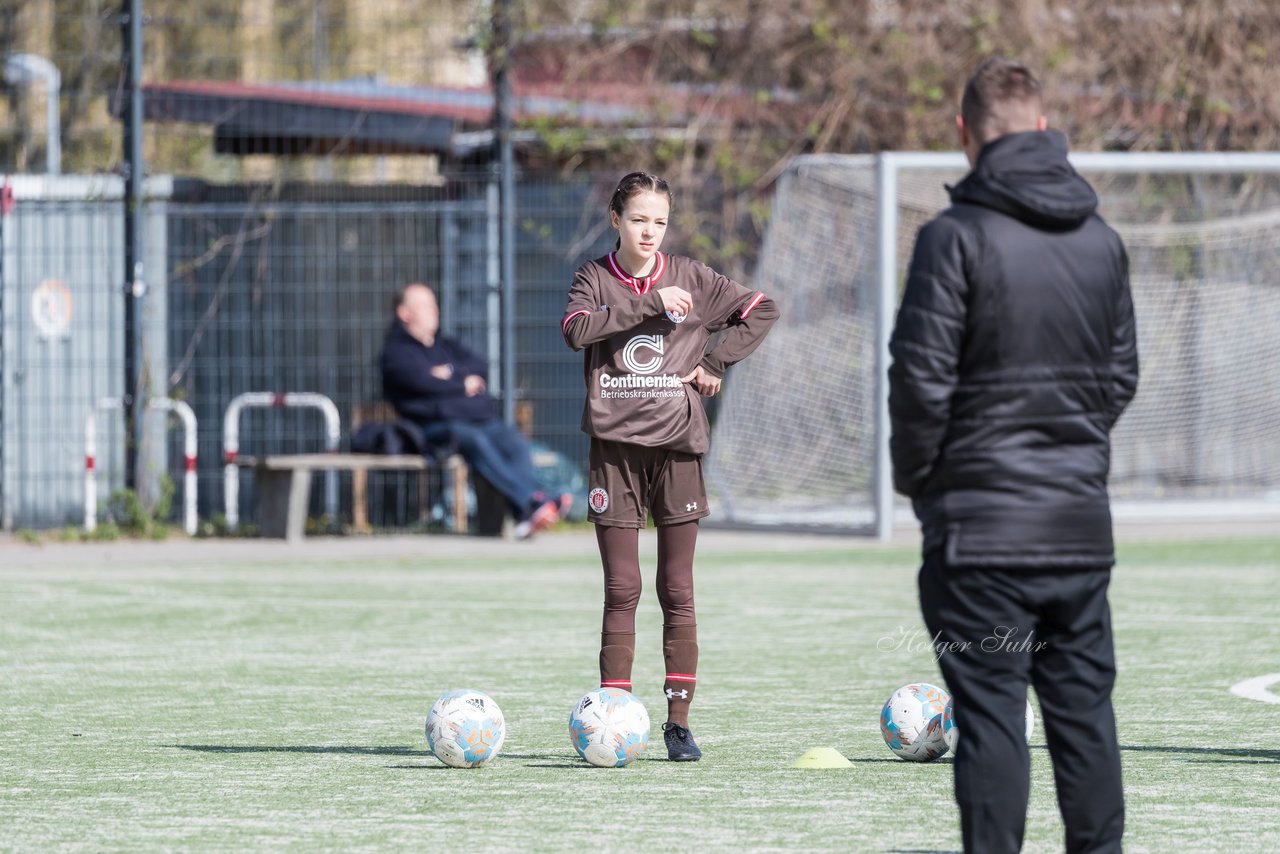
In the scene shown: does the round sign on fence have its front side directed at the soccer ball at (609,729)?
yes

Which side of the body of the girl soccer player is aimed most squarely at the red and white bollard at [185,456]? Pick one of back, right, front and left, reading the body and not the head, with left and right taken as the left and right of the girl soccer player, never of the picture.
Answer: back

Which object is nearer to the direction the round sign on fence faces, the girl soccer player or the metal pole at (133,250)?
the girl soccer player

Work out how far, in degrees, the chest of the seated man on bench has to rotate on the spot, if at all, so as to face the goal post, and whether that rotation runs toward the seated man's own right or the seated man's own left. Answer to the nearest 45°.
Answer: approximately 45° to the seated man's own left

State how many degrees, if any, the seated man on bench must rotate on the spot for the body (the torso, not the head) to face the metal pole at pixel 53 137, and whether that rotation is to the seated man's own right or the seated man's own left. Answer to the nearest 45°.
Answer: approximately 180°

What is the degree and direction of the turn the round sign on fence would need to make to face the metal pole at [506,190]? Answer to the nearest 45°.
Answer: approximately 90° to its left

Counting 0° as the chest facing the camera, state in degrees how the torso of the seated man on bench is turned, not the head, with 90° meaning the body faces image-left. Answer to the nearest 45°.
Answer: approximately 315°

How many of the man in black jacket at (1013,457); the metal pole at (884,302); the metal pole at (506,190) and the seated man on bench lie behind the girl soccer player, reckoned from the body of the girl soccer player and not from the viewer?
3

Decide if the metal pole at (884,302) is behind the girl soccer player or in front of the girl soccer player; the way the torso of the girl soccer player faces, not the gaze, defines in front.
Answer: behind

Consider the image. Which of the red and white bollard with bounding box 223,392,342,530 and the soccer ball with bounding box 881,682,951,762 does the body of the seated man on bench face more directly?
the soccer ball

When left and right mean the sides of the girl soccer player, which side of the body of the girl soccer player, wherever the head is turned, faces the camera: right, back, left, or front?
front

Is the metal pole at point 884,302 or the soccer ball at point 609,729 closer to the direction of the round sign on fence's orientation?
the soccer ball

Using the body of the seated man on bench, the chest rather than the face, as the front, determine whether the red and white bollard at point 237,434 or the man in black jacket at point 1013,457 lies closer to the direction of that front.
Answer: the man in black jacket

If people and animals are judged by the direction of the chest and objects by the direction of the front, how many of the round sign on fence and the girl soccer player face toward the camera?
2

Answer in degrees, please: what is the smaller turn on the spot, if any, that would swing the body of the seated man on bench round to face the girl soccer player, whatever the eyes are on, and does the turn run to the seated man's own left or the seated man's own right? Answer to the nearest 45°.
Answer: approximately 45° to the seated man's own right

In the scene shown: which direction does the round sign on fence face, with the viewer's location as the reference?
facing the viewer
